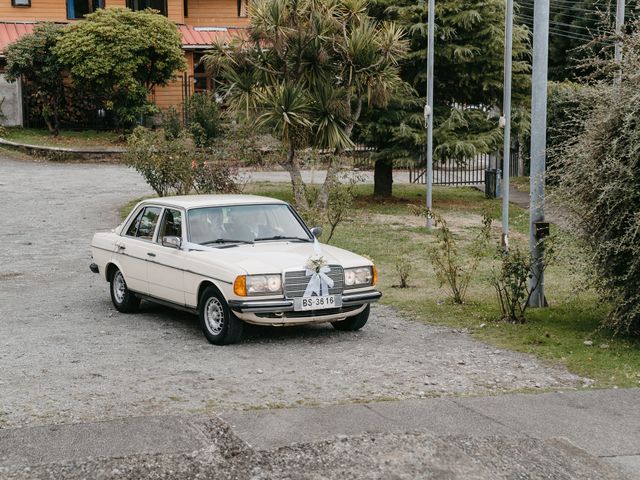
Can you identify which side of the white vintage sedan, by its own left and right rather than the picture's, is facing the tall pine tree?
left

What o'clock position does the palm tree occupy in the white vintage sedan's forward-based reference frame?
The palm tree is roughly at 8 o'clock from the white vintage sedan.

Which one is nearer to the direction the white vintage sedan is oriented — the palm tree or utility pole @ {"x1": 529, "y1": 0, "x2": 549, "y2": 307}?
the utility pole

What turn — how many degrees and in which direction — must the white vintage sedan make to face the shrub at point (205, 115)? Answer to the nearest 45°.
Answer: approximately 135° to its left

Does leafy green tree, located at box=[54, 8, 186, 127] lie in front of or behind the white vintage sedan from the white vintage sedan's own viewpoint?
behind

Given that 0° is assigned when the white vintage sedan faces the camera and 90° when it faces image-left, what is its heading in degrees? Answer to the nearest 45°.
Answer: approximately 315°

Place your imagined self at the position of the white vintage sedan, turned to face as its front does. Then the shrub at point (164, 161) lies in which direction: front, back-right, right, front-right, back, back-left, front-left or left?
back-left

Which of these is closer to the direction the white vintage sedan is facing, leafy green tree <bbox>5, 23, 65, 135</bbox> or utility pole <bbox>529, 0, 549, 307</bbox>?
the utility pole

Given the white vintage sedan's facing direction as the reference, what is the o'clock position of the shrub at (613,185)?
The shrub is roughly at 11 o'clock from the white vintage sedan.

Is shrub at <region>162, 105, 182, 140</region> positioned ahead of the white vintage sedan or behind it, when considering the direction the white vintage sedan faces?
behind

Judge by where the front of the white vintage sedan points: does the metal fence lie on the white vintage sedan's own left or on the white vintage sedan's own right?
on the white vintage sedan's own left

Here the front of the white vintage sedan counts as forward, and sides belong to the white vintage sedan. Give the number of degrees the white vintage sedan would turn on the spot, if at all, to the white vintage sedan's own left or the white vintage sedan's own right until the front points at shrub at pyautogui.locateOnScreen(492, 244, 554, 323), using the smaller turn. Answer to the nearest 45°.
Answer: approximately 45° to the white vintage sedan's own left

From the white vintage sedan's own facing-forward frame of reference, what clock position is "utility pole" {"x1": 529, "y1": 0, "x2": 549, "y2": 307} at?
The utility pole is roughly at 10 o'clock from the white vintage sedan.

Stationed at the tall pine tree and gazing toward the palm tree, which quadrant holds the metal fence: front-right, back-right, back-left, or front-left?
back-right

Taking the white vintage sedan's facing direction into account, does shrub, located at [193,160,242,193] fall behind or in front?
behind
